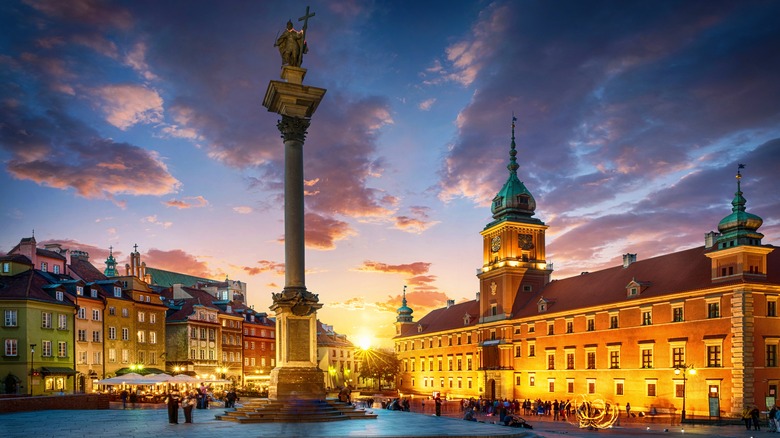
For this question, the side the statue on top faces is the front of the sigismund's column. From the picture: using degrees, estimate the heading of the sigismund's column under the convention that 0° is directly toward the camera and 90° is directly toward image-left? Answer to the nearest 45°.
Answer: approximately 0°
